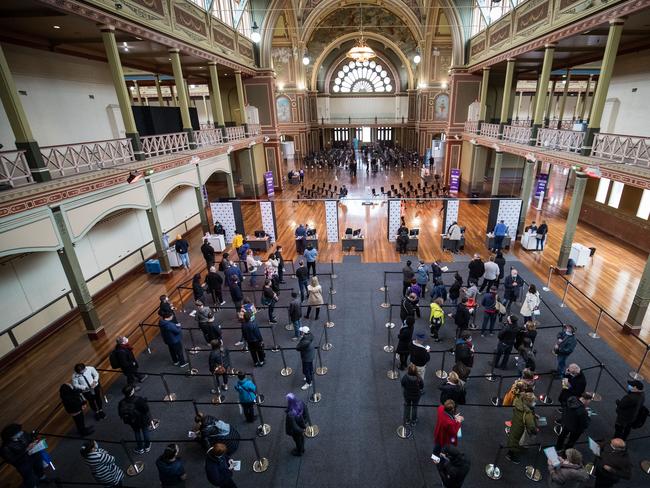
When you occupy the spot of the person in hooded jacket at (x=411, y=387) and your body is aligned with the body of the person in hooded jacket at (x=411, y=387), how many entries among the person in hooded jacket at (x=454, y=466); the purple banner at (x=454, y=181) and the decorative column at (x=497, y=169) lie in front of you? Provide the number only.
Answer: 2

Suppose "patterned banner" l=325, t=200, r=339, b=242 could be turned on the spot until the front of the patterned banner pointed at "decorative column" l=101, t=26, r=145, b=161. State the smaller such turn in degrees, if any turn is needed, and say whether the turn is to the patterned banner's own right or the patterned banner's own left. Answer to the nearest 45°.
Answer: approximately 45° to the patterned banner's own right

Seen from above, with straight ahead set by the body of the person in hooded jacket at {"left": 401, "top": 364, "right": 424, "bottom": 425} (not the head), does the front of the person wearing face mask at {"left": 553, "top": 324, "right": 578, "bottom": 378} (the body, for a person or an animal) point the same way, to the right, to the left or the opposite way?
to the left

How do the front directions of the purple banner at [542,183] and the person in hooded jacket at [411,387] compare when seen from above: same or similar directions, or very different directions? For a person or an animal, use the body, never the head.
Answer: very different directions

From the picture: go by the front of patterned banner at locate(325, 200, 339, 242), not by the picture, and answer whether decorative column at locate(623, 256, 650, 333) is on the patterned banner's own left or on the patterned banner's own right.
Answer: on the patterned banner's own left
